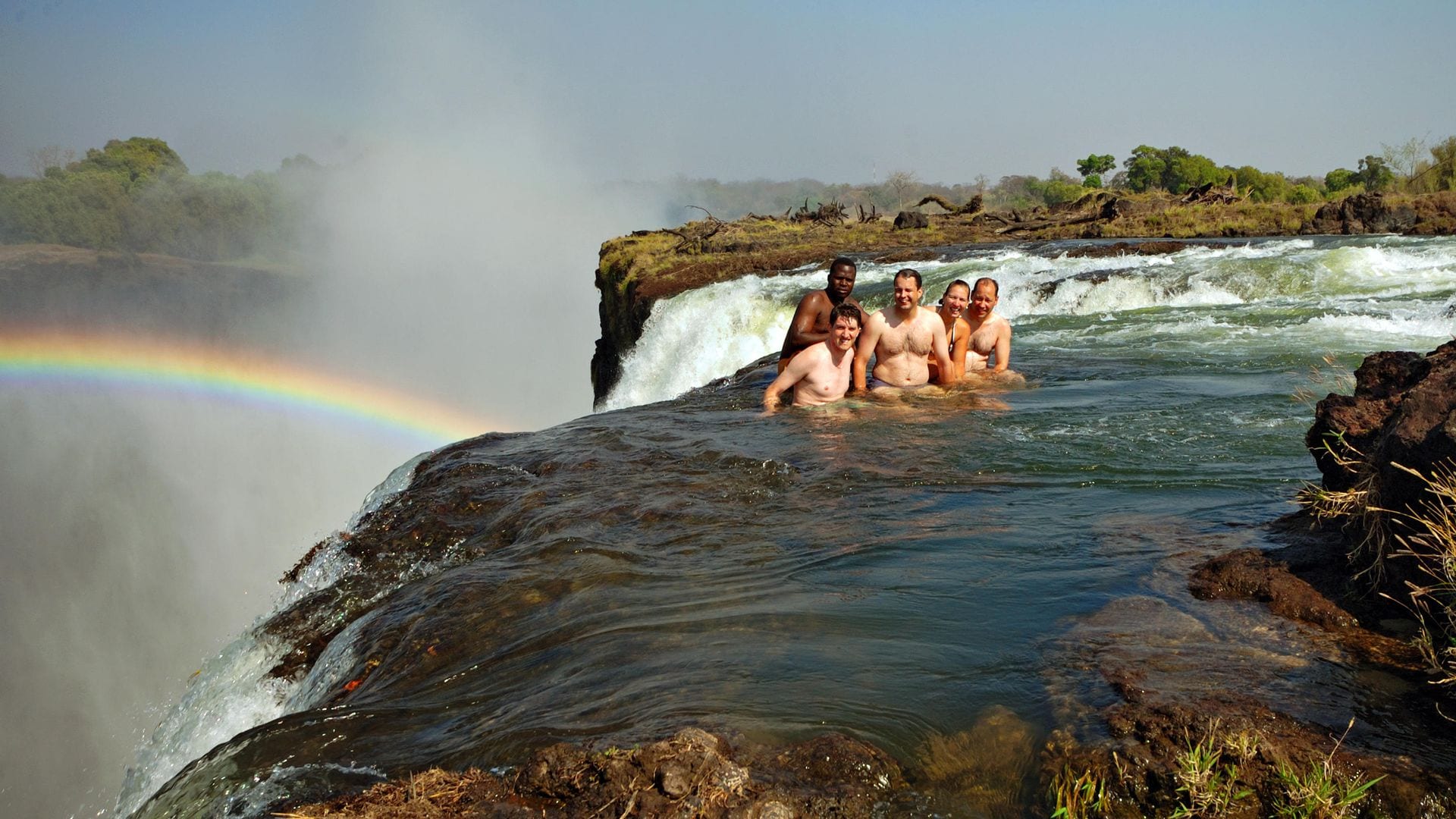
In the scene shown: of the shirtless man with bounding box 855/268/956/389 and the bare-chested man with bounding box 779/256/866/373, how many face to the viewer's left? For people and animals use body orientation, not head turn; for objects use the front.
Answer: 0

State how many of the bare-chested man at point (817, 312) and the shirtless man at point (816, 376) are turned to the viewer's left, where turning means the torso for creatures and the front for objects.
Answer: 0

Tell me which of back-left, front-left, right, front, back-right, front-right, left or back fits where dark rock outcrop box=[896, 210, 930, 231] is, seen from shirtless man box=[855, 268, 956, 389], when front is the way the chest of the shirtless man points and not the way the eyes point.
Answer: back

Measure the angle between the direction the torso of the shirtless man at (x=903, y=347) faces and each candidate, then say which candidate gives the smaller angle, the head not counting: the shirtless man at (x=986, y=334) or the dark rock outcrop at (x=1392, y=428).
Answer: the dark rock outcrop

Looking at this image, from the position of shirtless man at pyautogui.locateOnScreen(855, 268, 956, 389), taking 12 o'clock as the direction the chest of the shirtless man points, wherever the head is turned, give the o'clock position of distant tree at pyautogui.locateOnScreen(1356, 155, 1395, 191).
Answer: The distant tree is roughly at 7 o'clock from the shirtless man.

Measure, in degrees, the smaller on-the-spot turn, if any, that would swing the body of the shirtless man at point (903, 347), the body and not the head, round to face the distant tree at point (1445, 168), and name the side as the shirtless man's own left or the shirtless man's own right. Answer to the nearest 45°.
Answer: approximately 135° to the shirtless man's own left

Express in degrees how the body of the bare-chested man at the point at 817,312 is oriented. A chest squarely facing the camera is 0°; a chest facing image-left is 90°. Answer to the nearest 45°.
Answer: approximately 315°

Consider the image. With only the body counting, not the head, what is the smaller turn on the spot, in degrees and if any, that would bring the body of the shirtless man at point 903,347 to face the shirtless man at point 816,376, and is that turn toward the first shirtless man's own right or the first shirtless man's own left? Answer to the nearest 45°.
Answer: approximately 45° to the first shirtless man's own right

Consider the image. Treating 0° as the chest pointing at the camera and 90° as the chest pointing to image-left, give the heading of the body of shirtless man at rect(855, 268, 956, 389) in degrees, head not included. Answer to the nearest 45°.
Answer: approximately 0°

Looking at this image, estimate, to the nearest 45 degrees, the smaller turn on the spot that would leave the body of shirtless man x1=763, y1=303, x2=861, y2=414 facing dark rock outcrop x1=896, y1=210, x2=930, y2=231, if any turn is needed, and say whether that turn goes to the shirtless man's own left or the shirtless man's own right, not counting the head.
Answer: approximately 135° to the shirtless man's own left

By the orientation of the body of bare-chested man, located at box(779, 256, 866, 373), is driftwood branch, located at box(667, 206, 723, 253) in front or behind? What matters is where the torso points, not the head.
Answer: behind

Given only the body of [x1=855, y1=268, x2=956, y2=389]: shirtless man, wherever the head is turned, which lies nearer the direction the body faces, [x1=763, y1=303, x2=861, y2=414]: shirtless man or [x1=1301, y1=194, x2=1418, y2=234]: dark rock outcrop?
the shirtless man
